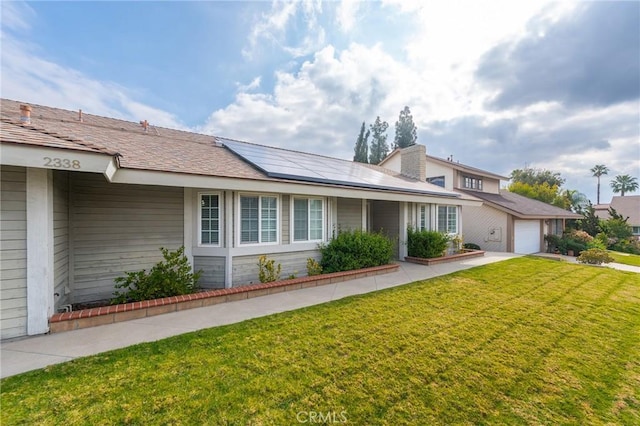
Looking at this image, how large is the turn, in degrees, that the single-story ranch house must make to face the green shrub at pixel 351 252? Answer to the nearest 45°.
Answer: approximately 45° to its left

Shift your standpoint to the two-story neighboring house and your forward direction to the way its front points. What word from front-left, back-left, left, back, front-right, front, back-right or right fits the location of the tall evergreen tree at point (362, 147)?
back

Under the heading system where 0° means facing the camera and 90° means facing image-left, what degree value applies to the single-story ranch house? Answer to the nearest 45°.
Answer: approximately 315°

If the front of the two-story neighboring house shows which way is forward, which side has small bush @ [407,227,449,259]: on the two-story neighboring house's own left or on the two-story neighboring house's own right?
on the two-story neighboring house's own right

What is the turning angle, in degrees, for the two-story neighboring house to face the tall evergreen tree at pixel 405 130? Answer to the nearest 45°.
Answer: approximately 180°

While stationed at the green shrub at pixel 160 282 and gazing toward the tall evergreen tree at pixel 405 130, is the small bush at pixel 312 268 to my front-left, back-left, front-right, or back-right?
front-right

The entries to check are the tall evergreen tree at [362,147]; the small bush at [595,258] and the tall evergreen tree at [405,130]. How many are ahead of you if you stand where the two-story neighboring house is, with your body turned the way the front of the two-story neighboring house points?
1

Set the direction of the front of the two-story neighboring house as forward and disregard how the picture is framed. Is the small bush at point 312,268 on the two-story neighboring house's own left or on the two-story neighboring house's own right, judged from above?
on the two-story neighboring house's own right

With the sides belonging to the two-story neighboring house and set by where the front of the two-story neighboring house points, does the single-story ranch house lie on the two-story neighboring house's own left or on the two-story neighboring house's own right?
on the two-story neighboring house's own right

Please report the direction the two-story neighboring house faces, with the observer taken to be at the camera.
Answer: facing the viewer and to the right of the viewer

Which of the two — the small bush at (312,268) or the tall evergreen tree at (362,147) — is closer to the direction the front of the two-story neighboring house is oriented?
the small bush

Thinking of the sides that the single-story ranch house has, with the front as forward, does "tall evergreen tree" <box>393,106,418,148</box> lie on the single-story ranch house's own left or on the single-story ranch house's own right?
on the single-story ranch house's own left

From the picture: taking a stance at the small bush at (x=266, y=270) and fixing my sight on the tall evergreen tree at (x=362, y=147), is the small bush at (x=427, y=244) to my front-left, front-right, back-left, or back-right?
front-right

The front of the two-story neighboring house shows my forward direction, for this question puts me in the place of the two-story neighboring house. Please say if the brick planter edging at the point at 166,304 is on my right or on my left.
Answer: on my right

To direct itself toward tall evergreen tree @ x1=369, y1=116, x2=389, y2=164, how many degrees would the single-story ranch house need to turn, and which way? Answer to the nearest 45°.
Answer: approximately 90° to its left
